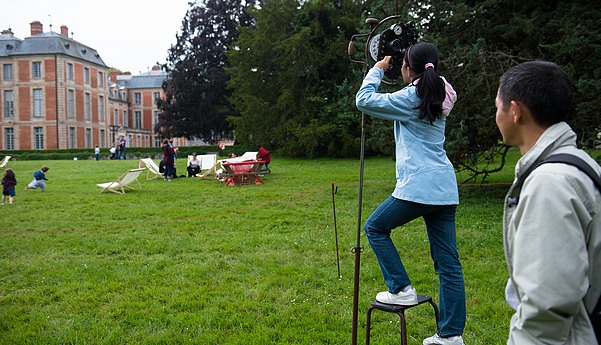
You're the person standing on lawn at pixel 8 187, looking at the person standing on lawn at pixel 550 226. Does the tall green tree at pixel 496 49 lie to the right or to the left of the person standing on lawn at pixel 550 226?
left

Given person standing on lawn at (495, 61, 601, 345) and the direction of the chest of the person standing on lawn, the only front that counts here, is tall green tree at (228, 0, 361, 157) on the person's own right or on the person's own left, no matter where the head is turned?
on the person's own right

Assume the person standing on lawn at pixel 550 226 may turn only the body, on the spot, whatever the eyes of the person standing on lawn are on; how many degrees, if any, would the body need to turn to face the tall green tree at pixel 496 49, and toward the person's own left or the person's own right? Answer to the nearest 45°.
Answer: approximately 90° to the person's own right

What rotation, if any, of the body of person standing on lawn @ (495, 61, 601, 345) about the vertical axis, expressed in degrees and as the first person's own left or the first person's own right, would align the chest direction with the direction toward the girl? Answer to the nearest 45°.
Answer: approximately 45° to the first person's own right

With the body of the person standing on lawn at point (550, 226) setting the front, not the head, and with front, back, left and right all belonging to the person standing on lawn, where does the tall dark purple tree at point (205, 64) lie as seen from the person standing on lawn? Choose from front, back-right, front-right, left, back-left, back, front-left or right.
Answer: front-right

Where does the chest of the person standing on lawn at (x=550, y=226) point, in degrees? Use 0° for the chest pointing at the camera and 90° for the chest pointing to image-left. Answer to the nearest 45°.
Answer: approximately 90°

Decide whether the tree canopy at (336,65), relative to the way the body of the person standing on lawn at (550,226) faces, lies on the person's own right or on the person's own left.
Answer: on the person's own right

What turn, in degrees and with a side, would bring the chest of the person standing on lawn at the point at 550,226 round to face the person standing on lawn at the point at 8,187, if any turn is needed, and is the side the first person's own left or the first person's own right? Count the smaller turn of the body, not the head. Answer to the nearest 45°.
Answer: approximately 45° to the first person's own right

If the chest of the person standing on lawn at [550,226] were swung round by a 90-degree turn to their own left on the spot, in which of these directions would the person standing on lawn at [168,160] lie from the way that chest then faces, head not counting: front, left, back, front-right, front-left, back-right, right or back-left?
back-right
